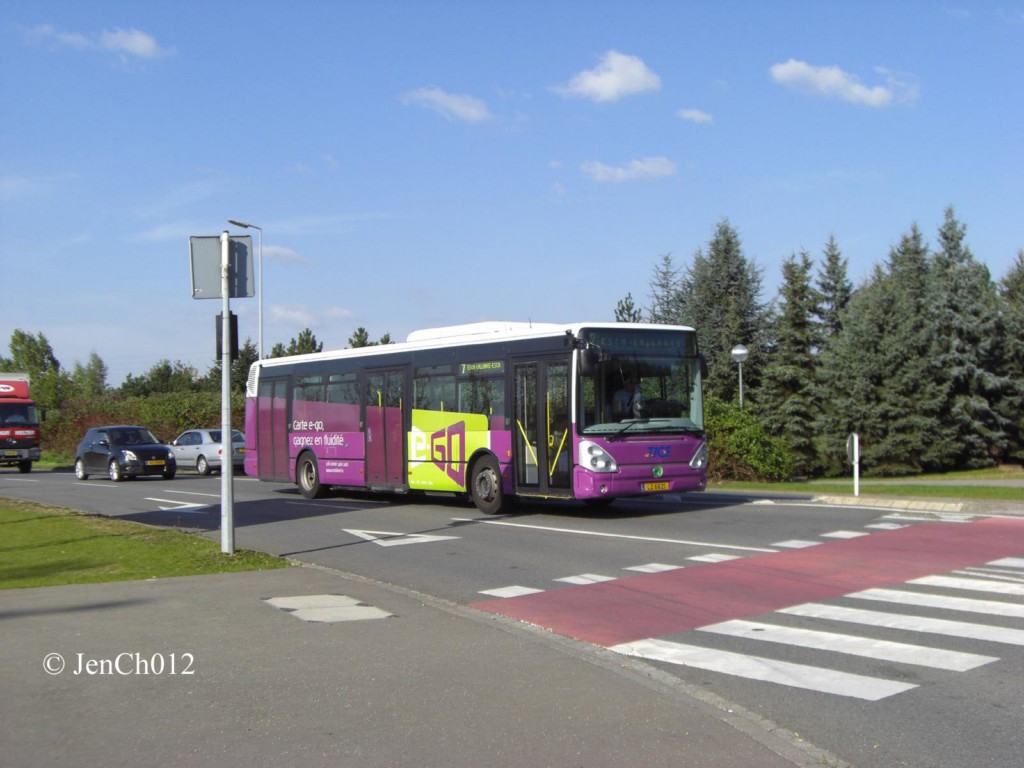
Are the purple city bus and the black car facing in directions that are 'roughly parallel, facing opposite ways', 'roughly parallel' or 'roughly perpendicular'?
roughly parallel

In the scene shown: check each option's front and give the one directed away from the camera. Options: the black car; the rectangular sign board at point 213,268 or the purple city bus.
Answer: the rectangular sign board

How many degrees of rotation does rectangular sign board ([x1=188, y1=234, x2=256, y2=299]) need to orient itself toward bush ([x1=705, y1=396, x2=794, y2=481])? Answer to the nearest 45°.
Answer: approximately 45° to its right

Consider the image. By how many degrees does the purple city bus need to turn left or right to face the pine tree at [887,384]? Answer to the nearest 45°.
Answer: approximately 90° to its left

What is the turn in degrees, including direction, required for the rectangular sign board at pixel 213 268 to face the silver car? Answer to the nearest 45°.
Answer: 0° — it already faces it

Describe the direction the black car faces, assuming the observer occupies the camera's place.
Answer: facing the viewer and to the right of the viewer

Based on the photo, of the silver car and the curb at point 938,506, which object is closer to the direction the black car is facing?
the curb

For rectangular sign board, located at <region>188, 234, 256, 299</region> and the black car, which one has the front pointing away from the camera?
the rectangular sign board

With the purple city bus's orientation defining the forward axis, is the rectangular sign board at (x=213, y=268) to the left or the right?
on its right

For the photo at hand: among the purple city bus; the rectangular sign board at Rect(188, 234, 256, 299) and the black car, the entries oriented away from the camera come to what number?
1

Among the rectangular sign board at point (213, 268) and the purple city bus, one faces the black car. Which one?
the rectangular sign board

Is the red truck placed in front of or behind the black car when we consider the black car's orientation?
behind

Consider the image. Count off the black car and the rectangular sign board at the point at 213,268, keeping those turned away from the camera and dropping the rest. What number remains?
1

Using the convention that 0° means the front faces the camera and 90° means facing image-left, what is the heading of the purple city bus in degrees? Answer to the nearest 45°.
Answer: approximately 315°

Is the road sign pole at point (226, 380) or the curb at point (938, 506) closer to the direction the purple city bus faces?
the curb

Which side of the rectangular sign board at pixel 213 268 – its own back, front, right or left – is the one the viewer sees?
back
